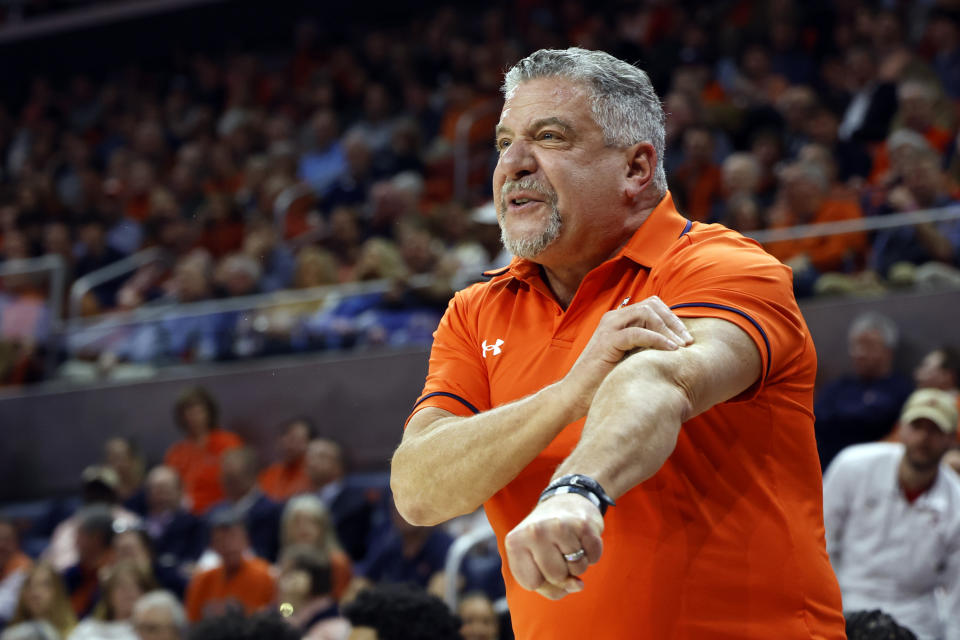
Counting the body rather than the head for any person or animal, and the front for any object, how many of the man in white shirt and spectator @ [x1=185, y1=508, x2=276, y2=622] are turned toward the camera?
2

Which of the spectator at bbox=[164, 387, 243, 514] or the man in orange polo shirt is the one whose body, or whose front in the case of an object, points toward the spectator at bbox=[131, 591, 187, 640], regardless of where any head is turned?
the spectator at bbox=[164, 387, 243, 514]

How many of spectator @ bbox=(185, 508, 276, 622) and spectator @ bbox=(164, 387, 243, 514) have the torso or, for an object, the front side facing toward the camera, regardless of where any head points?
2

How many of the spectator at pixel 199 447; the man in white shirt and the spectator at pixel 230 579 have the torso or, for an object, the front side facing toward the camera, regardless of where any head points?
3

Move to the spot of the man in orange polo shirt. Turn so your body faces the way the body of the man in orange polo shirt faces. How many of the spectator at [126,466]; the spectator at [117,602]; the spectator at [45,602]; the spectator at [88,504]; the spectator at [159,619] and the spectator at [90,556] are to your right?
6

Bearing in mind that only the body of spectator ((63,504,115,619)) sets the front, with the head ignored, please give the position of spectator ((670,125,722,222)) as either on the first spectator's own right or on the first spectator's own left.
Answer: on the first spectator's own left

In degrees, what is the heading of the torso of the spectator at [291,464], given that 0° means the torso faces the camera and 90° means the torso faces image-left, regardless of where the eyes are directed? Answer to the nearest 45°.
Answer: approximately 45°

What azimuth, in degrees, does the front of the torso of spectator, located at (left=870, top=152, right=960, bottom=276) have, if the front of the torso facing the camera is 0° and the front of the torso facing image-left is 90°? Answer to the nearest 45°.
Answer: approximately 45°

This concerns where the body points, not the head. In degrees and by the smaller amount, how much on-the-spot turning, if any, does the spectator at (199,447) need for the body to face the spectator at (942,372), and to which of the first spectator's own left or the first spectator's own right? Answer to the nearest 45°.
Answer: approximately 45° to the first spectator's own left
